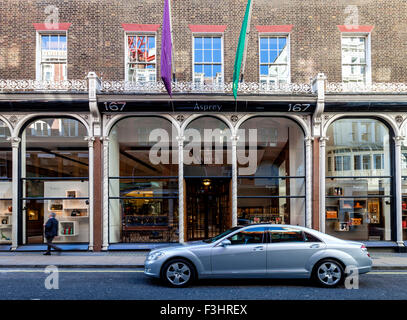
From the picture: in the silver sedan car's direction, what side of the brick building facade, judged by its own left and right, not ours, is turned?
front

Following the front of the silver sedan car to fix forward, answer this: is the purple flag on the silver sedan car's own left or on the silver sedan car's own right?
on the silver sedan car's own right

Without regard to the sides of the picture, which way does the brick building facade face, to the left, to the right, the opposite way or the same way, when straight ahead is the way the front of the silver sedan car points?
to the left

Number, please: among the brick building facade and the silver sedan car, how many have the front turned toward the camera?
1

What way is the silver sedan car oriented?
to the viewer's left
